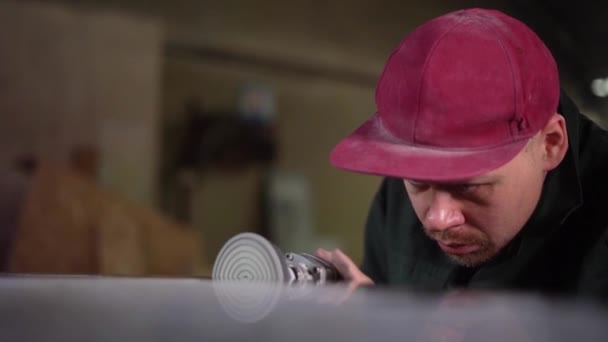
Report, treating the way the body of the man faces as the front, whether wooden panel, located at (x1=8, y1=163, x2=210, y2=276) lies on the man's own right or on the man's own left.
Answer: on the man's own right

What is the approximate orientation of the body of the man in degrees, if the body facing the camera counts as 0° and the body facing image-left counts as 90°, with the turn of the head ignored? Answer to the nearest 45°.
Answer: approximately 45°

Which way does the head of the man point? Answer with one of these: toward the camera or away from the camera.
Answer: toward the camera
